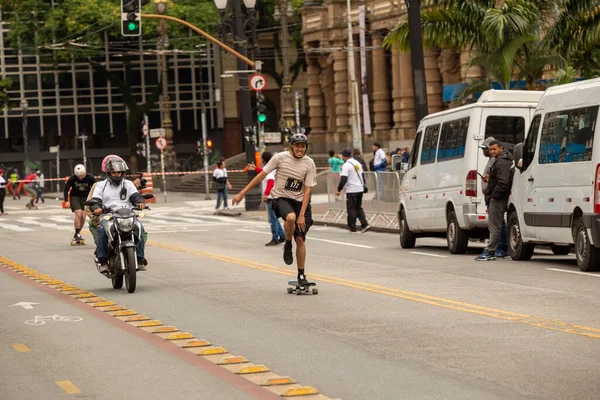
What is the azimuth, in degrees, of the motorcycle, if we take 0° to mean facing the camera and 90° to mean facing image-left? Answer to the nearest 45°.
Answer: approximately 0°

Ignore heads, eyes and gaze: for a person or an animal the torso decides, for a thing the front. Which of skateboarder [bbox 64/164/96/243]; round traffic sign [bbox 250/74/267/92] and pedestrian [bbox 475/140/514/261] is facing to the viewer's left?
the pedestrian

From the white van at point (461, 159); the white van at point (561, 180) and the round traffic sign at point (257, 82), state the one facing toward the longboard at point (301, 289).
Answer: the round traffic sign

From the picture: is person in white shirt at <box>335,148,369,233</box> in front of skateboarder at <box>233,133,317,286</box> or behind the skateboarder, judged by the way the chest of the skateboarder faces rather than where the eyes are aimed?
behind

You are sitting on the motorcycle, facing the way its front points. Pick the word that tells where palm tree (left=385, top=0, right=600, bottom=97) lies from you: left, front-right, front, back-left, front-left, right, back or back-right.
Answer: back-left

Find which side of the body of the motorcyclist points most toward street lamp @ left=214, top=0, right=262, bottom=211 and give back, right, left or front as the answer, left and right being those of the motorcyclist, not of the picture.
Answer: back
